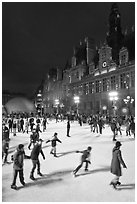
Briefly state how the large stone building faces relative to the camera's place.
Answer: facing the viewer and to the left of the viewer
